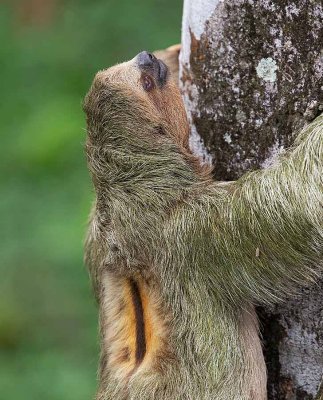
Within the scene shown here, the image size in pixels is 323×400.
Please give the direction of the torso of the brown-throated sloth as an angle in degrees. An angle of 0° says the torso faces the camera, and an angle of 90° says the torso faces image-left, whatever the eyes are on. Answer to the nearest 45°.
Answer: approximately 225°
